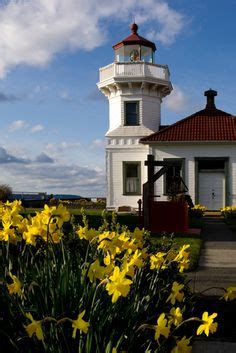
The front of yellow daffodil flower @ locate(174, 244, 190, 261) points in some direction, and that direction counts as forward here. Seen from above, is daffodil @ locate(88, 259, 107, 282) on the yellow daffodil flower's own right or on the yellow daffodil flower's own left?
on the yellow daffodil flower's own right

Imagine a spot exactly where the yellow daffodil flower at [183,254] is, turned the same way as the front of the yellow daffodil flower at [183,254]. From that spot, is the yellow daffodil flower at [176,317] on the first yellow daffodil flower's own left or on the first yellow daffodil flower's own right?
on the first yellow daffodil flower's own right
